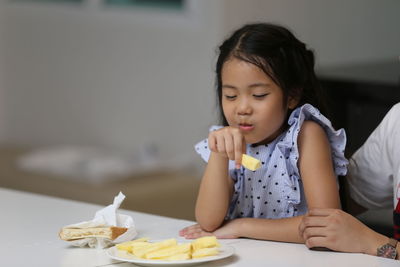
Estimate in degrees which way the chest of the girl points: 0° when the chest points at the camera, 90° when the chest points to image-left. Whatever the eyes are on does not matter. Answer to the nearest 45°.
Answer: approximately 45°
